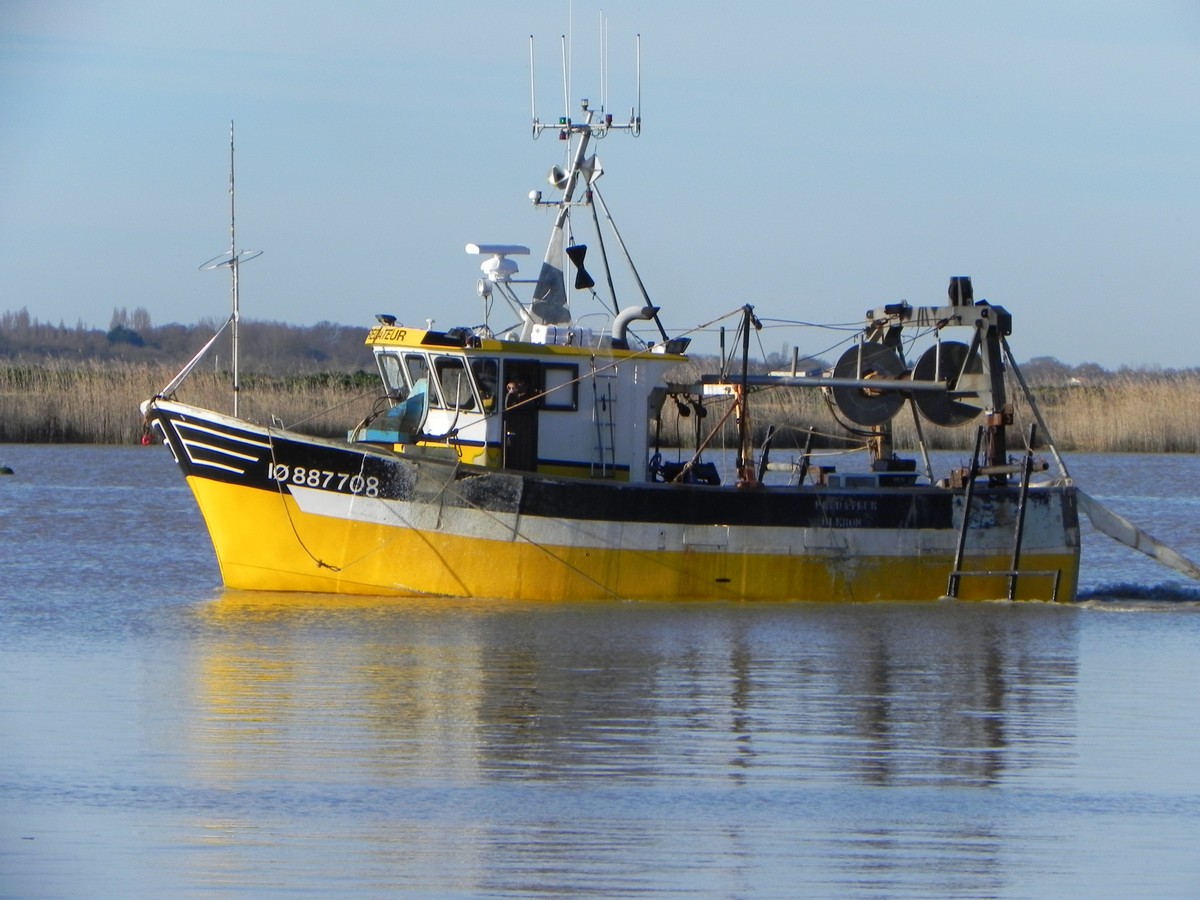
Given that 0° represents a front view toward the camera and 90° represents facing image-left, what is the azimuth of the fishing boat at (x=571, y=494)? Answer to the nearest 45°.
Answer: approximately 90°
